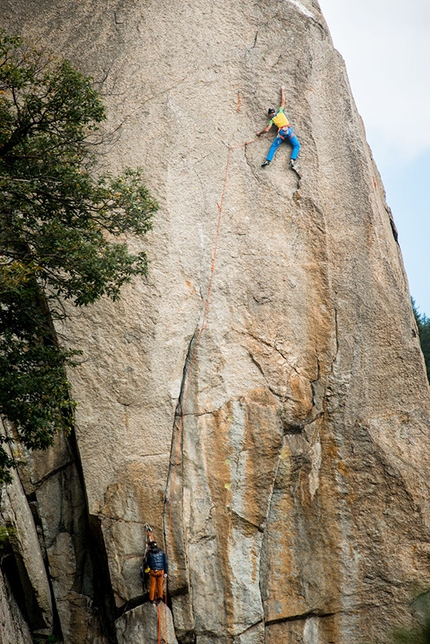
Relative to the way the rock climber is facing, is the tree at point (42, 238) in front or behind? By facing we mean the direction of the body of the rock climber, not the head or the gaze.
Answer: behind

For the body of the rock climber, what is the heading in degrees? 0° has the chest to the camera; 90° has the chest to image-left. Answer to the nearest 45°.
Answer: approximately 180°
